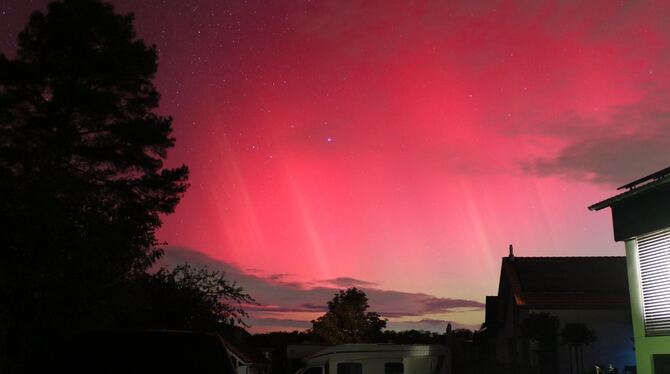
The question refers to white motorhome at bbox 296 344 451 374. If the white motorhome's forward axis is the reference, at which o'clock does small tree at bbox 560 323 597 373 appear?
The small tree is roughly at 5 o'clock from the white motorhome.

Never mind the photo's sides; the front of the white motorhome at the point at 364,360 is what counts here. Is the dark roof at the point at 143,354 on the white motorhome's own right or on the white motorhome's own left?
on the white motorhome's own left

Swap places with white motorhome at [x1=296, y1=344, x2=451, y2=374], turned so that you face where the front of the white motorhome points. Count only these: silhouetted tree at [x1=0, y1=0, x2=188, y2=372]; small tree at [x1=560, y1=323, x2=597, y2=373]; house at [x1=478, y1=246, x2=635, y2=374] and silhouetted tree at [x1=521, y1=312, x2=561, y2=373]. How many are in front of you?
1

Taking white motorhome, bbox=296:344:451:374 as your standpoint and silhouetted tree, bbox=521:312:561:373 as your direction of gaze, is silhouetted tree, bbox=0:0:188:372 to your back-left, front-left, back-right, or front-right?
back-left

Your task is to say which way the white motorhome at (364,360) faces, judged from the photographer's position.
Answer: facing to the left of the viewer

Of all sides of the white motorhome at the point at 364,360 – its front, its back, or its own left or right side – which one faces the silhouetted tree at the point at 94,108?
front

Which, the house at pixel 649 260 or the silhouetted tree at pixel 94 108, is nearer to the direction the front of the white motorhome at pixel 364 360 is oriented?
the silhouetted tree

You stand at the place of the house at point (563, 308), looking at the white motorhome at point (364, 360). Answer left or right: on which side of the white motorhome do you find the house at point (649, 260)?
left

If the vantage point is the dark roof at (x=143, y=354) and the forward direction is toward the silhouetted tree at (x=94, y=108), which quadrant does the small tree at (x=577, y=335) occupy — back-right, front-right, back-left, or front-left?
front-right

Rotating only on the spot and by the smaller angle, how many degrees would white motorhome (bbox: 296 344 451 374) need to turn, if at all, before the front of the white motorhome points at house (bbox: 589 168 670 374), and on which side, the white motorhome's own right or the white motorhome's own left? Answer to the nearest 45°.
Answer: approximately 135° to the white motorhome's own left
